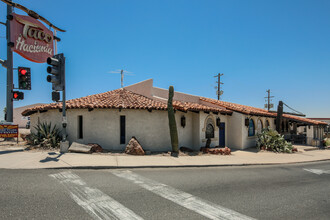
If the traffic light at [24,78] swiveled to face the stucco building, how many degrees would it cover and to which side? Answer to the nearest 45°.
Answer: approximately 90° to its left

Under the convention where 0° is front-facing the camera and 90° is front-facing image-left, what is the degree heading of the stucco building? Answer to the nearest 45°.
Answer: approximately 315°

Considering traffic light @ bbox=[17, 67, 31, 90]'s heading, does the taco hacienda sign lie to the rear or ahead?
to the rear

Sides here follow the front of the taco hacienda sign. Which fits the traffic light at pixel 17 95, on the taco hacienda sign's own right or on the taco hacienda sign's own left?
on the taco hacienda sign's own right

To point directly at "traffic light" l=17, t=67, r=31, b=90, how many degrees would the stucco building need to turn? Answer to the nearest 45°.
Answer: approximately 90° to its right

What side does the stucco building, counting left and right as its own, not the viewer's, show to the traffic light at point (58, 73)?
right
